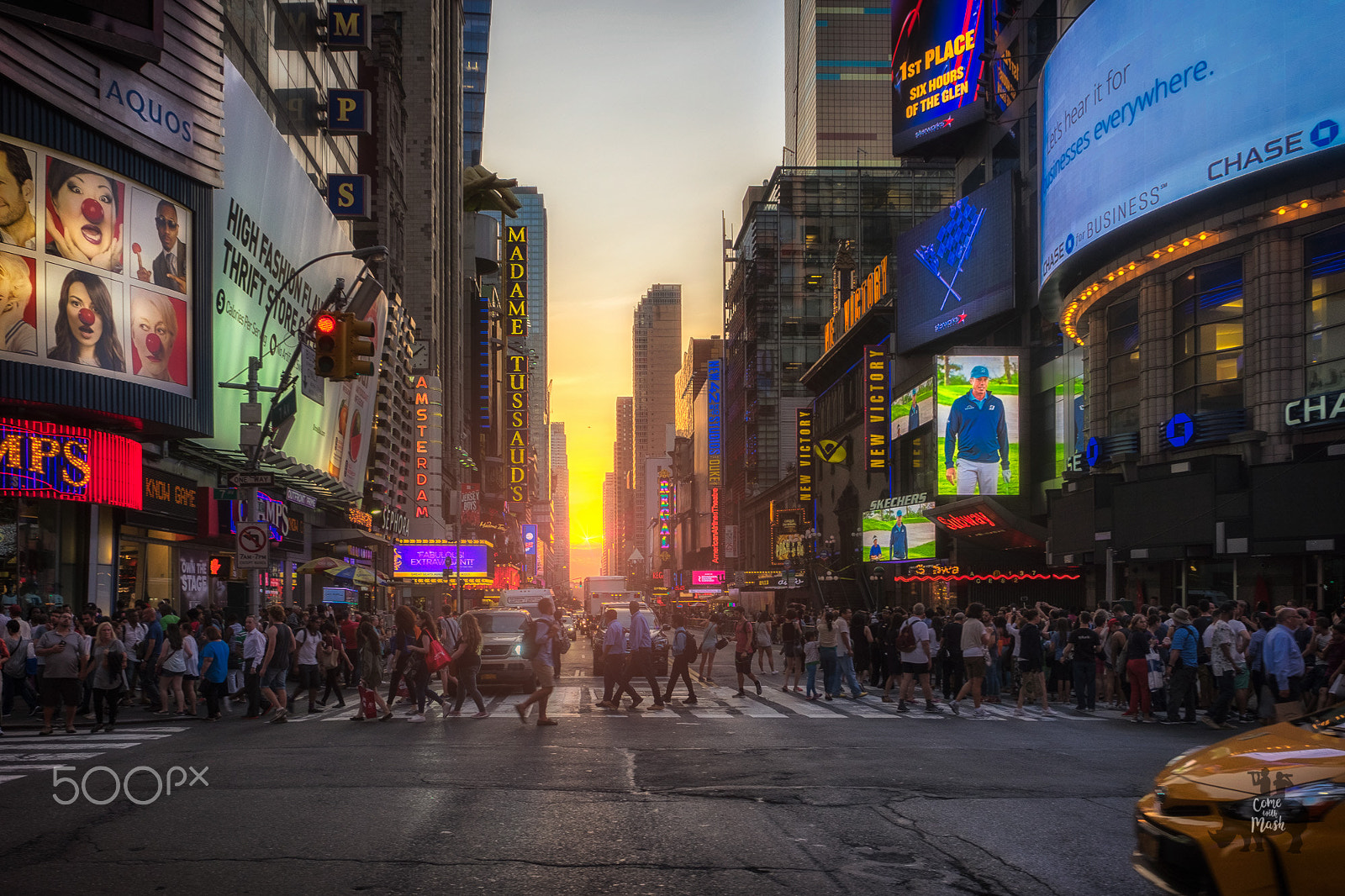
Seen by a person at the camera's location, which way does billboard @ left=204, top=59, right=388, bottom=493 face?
facing the viewer and to the right of the viewer

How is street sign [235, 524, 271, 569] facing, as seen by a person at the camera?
facing the viewer

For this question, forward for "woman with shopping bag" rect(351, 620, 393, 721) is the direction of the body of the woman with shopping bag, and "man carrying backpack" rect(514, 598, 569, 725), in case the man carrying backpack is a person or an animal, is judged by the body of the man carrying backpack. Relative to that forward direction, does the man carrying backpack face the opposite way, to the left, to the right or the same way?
the opposite way

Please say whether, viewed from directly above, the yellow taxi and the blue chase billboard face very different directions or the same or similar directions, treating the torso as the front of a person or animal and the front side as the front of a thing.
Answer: same or similar directions

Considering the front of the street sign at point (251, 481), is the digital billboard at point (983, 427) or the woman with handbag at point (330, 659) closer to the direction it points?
the woman with handbag

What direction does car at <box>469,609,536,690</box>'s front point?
toward the camera

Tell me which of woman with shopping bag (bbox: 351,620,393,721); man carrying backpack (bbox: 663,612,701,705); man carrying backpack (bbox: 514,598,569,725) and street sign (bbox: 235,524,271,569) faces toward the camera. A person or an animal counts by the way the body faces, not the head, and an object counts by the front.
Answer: the street sign

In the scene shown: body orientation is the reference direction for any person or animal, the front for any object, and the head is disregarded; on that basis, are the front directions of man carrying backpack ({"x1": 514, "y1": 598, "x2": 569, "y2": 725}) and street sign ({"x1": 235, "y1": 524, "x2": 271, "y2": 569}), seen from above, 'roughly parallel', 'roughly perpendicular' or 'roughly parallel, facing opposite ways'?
roughly perpendicular

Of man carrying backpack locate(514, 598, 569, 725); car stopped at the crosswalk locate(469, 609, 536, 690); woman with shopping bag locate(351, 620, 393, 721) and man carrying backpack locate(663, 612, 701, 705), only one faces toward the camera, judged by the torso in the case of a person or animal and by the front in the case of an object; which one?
the car stopped at the crosswalk

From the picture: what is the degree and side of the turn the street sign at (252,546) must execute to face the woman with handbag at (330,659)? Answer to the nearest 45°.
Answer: approximately 45° to its left

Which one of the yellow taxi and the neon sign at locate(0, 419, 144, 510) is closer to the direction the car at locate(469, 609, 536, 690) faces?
the yellow taxi
